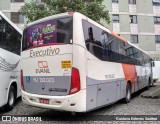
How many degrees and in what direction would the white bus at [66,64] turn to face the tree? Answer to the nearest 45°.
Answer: approximately 45° to its left

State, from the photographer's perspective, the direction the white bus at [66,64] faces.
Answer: facing away from the viewer and to the right of the viewer

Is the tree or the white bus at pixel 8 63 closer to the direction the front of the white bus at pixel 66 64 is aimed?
the tree

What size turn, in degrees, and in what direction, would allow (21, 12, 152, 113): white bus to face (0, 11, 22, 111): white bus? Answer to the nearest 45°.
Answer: approximately 90° to its left
